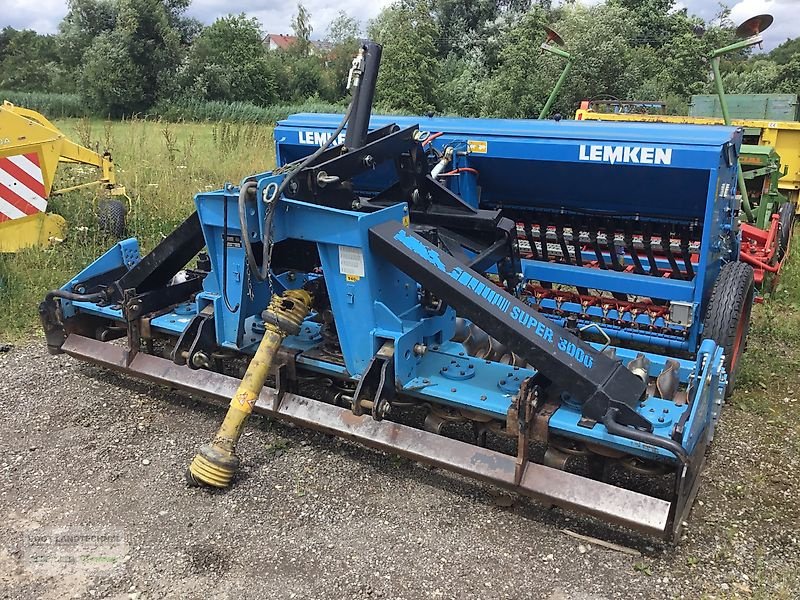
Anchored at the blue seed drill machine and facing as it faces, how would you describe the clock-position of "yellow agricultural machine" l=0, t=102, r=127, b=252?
The yellow agricultural machine is roughly at 3 o'clock from the blue seed drill machine.

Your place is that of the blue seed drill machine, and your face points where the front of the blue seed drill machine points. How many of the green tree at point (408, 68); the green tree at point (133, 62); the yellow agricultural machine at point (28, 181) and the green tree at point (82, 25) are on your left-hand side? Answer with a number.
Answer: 0

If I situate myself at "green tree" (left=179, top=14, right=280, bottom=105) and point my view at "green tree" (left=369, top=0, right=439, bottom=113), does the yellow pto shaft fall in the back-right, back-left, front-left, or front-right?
front-right

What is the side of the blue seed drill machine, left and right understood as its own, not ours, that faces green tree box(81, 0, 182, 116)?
right

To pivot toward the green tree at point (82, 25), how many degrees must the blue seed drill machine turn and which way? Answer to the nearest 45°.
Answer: approximately 90° to its right

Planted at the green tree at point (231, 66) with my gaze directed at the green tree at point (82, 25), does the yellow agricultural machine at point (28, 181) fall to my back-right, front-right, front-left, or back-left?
back-left

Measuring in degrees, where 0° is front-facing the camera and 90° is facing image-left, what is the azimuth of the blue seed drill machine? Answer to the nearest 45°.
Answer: approximately 45°

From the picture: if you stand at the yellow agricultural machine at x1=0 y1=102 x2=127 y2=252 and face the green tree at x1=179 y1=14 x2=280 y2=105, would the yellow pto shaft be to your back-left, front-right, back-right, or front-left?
back-right

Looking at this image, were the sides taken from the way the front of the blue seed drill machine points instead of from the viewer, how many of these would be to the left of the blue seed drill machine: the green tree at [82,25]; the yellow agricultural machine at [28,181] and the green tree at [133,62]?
0

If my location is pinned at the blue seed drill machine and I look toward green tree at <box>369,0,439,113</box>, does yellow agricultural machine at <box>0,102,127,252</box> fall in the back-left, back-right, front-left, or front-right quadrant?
front-left

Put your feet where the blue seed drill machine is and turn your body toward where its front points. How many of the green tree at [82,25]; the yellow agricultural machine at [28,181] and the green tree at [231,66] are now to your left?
0

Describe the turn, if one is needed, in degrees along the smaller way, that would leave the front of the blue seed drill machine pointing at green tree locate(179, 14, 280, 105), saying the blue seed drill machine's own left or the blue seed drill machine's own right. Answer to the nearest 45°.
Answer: approximately 135° to the blue seed drill machine's own right

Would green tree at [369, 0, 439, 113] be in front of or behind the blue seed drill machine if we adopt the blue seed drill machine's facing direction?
behind

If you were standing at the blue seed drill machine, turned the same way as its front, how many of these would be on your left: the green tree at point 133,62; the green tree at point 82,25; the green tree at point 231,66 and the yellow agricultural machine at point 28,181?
0

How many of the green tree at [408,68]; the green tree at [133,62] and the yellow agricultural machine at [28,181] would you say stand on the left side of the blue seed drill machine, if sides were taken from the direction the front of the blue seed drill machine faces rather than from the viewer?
0

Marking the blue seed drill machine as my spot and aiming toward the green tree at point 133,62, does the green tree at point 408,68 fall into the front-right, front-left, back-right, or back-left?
front-right
